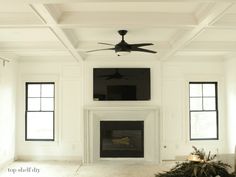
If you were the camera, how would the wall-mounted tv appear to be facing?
facing the viewer

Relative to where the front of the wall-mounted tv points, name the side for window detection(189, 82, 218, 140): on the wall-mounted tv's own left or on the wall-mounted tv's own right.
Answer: on the wall-mounted tv's own left

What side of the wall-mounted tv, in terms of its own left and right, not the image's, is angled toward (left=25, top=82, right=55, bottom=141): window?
right

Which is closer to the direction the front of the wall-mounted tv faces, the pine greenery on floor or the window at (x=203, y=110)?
the pine greenery on floor

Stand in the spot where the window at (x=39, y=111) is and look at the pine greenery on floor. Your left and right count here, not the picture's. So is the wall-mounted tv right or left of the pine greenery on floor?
left

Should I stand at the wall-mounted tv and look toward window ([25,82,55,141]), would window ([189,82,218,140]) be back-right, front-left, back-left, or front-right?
back-right

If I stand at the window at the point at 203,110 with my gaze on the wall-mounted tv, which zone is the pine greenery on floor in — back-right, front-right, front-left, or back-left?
front-left

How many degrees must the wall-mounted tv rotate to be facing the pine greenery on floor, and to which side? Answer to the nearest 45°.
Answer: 0° — it already faces it
